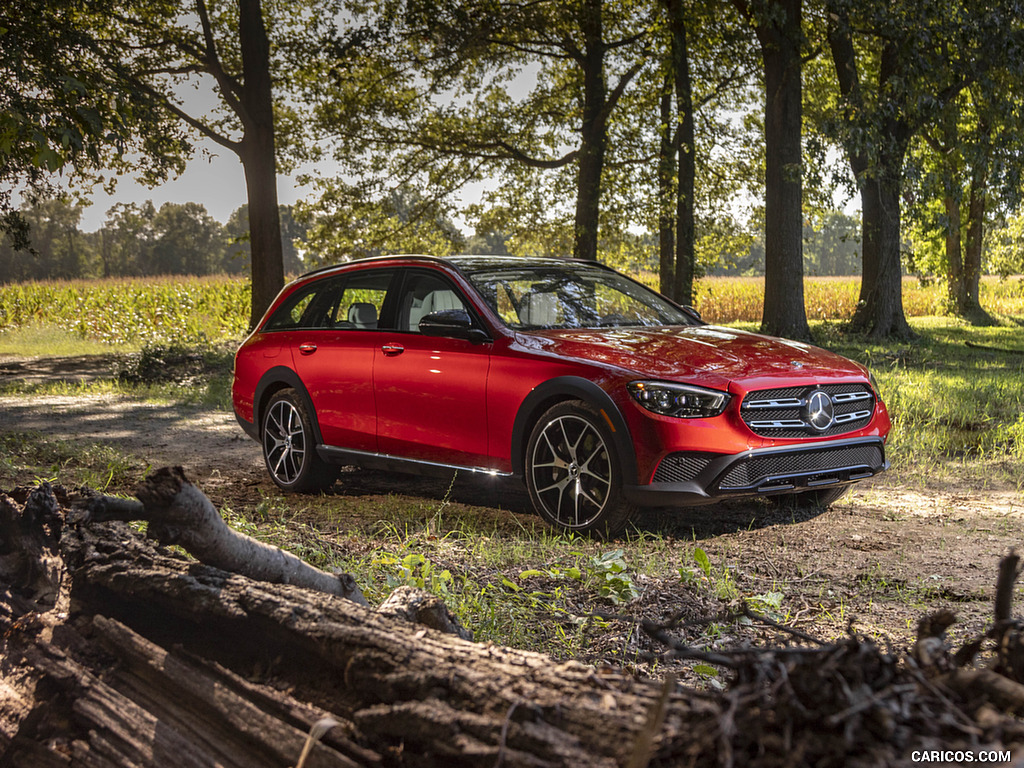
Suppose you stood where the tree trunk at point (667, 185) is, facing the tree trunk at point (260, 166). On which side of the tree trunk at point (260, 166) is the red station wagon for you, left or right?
left

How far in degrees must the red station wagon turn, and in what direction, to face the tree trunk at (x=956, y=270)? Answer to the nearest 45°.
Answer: approximately 90° to its left

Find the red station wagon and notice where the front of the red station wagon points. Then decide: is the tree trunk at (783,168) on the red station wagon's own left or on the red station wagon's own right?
on the red station wagon's own left

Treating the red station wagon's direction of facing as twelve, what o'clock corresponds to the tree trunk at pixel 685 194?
The tree trunk is roughly at 8 o'clock from the red station wagon.

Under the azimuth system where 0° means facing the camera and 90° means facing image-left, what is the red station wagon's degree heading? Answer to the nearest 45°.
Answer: approximately 315°

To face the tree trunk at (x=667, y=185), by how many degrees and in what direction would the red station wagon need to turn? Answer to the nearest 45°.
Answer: approximately 135° to its left

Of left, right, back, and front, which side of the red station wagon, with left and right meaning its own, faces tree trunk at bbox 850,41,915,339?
left

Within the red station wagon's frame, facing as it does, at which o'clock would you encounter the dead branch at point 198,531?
The dead branch is roughly at 2 o'clock from the red station wagon.
